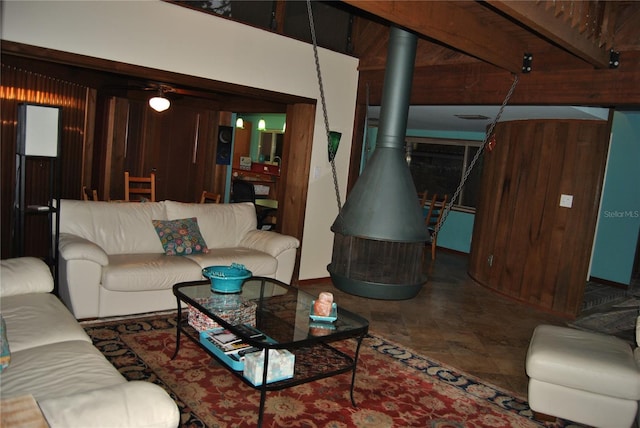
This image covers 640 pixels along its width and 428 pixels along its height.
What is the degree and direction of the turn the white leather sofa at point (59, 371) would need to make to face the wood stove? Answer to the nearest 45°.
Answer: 0° — it already faces it

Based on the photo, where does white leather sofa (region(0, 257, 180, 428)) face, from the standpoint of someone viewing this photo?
facing to the right of the viewer

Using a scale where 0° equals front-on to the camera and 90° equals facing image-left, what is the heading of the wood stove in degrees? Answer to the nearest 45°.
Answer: approximately 0°

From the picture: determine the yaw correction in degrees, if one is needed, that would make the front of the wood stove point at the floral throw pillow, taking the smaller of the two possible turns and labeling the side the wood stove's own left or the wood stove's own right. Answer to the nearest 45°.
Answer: approximately 90° to the wood stove's own right

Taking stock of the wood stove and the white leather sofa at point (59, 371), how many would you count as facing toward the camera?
1

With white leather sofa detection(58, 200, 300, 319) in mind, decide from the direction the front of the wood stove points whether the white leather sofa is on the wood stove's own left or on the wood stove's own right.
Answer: on the wood stove's own right

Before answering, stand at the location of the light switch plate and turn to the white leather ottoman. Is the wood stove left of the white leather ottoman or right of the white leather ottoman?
right

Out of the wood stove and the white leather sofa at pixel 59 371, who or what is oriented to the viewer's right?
the white leather sofa
